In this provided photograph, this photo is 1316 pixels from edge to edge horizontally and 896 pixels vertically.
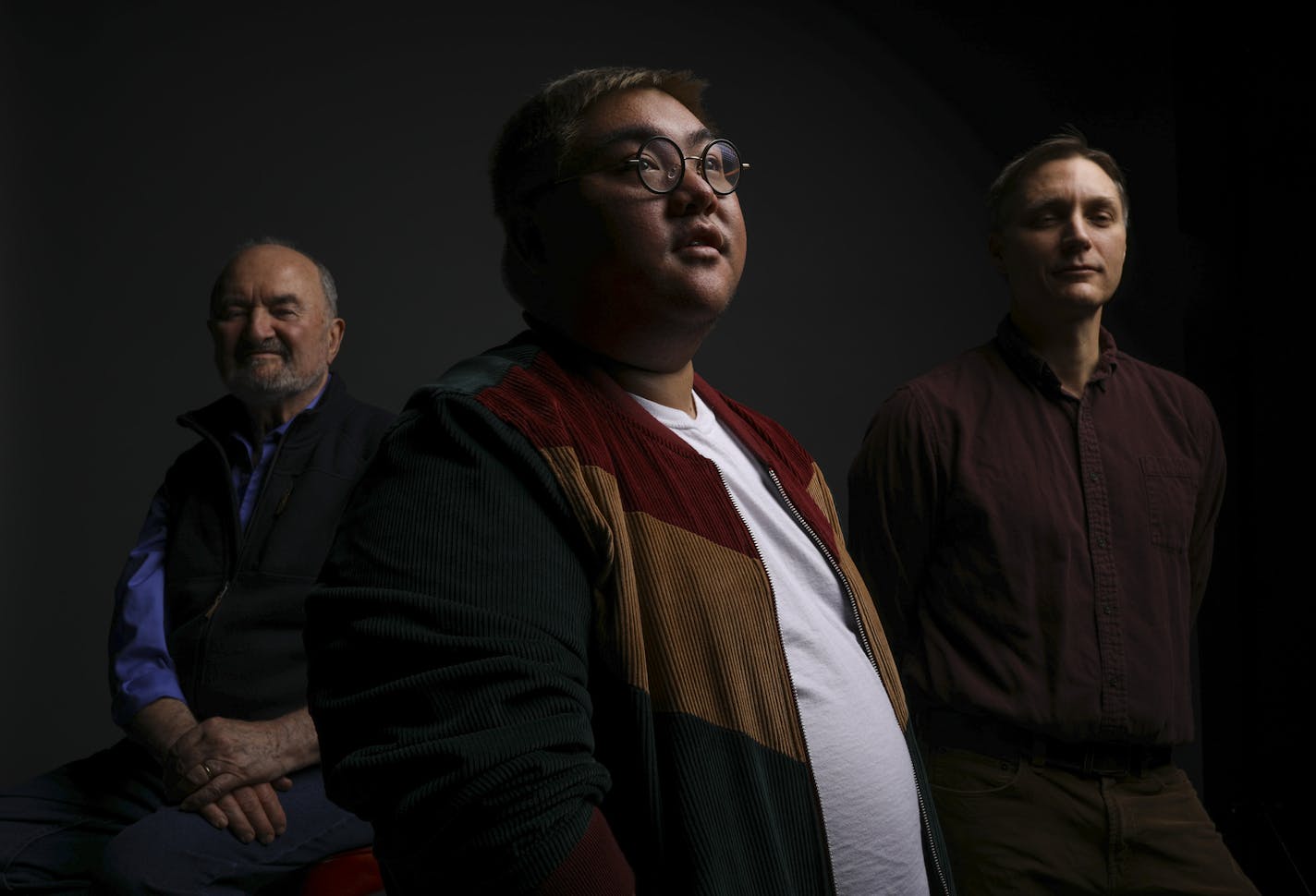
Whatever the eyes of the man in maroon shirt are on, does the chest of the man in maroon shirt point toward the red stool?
no

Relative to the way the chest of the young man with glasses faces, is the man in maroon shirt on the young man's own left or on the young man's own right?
on the young man's own left

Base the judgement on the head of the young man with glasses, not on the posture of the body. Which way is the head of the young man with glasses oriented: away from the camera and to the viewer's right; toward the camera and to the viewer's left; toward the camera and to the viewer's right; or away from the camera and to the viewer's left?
toward the camera and to the viewer's right

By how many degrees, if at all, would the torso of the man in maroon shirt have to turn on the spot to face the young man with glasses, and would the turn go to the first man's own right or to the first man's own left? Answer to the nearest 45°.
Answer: approximately 45° to the first man's own right

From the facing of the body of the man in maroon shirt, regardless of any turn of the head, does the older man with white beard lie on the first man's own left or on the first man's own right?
on the first man's own right

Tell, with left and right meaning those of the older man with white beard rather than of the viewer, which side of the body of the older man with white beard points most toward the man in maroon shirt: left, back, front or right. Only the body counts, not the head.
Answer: left

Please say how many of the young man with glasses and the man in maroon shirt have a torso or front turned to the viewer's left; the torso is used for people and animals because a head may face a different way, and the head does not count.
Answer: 0

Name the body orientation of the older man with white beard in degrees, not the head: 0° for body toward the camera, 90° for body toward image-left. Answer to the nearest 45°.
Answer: approximately 45°

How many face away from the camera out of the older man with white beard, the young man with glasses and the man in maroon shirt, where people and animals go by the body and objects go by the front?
0

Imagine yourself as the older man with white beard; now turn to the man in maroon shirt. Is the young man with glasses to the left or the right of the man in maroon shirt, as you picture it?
right

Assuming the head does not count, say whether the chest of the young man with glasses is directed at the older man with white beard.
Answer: no

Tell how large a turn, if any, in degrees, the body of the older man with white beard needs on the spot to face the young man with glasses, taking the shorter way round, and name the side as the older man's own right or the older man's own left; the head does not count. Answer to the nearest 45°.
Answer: approximately 45° to the older man's own left

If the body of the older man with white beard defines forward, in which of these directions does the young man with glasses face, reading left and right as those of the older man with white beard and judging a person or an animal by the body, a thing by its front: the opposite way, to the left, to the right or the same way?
to the left

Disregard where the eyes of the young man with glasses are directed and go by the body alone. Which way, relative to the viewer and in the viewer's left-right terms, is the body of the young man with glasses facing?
facing the viewer and to the right of the viewer
